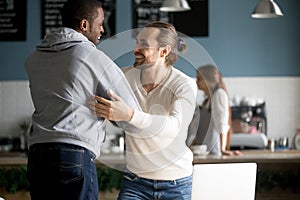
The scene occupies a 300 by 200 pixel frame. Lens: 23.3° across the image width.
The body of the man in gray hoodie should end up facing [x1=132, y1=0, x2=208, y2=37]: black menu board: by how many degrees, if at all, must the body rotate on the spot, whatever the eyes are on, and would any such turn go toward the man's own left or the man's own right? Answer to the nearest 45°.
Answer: approximately 45° to the man's own left

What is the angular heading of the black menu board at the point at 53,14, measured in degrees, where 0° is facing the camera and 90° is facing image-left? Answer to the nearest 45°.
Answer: approximately 0°

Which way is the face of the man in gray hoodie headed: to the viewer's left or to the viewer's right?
to the viewer's right

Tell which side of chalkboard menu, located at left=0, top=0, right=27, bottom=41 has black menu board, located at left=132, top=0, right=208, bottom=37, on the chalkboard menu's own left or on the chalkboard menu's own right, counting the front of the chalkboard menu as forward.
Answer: on the chalkboard menu's own left

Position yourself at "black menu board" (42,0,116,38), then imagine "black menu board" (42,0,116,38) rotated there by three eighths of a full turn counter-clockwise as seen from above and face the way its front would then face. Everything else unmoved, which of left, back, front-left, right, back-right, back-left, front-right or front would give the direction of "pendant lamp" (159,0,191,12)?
right

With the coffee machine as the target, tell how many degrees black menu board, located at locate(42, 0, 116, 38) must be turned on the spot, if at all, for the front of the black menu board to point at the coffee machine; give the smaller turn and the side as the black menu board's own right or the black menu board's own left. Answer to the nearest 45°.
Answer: approximately 90° to the black menu board's own left

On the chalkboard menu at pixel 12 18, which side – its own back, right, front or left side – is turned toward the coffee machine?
left

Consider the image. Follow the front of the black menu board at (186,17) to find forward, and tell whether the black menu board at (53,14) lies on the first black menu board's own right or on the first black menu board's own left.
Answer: on the first black menu board's own right

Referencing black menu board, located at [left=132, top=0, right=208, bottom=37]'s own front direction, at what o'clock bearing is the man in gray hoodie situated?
The man in gray hoodie is roughly at 12 o'clock from the black menu board.

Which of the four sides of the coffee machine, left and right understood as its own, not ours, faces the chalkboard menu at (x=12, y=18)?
right
